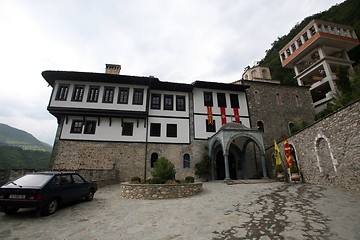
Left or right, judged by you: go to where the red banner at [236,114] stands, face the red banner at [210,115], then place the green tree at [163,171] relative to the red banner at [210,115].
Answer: left

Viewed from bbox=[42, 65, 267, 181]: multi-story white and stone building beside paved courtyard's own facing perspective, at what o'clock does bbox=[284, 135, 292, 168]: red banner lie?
The red banner is roughly at 10 o'clock from the multi-story white and stone building beside paved courtyard.
